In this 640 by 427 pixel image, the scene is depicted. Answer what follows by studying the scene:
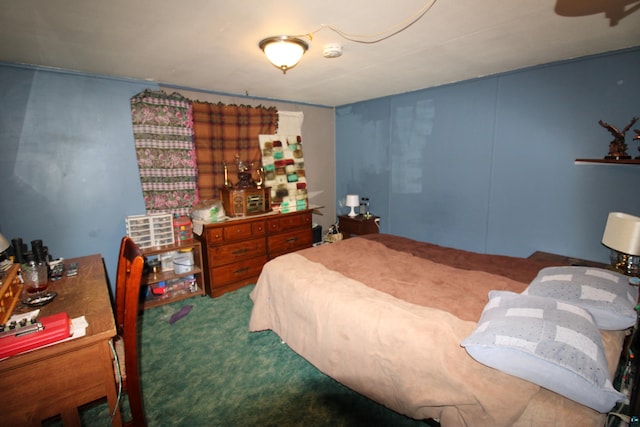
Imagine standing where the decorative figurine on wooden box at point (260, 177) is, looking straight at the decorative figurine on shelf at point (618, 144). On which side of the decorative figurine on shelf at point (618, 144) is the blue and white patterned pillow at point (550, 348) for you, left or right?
right

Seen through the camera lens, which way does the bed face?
facing away from the viewer and to the left of the viewer

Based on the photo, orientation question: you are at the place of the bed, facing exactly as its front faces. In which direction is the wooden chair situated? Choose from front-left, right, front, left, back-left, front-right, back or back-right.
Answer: left

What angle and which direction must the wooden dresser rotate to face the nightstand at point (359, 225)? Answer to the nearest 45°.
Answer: approximately 45° to its left

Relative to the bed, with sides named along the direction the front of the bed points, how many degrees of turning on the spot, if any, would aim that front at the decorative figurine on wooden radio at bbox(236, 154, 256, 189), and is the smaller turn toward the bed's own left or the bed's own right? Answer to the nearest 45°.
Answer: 0° — it already faces it

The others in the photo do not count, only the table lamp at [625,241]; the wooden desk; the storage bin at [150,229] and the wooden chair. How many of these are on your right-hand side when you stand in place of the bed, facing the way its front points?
1

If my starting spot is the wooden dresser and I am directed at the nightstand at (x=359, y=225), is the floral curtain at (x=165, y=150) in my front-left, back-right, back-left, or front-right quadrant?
back-left

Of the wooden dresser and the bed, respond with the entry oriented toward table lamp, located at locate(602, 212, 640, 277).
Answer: the wooden dresser

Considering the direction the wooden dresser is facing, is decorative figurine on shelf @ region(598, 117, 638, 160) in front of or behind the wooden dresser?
in front

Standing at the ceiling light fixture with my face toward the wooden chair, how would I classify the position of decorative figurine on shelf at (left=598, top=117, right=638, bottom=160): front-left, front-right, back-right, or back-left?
back-left

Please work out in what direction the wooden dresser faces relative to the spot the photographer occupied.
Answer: facing the viewer and to the right of the viewer
